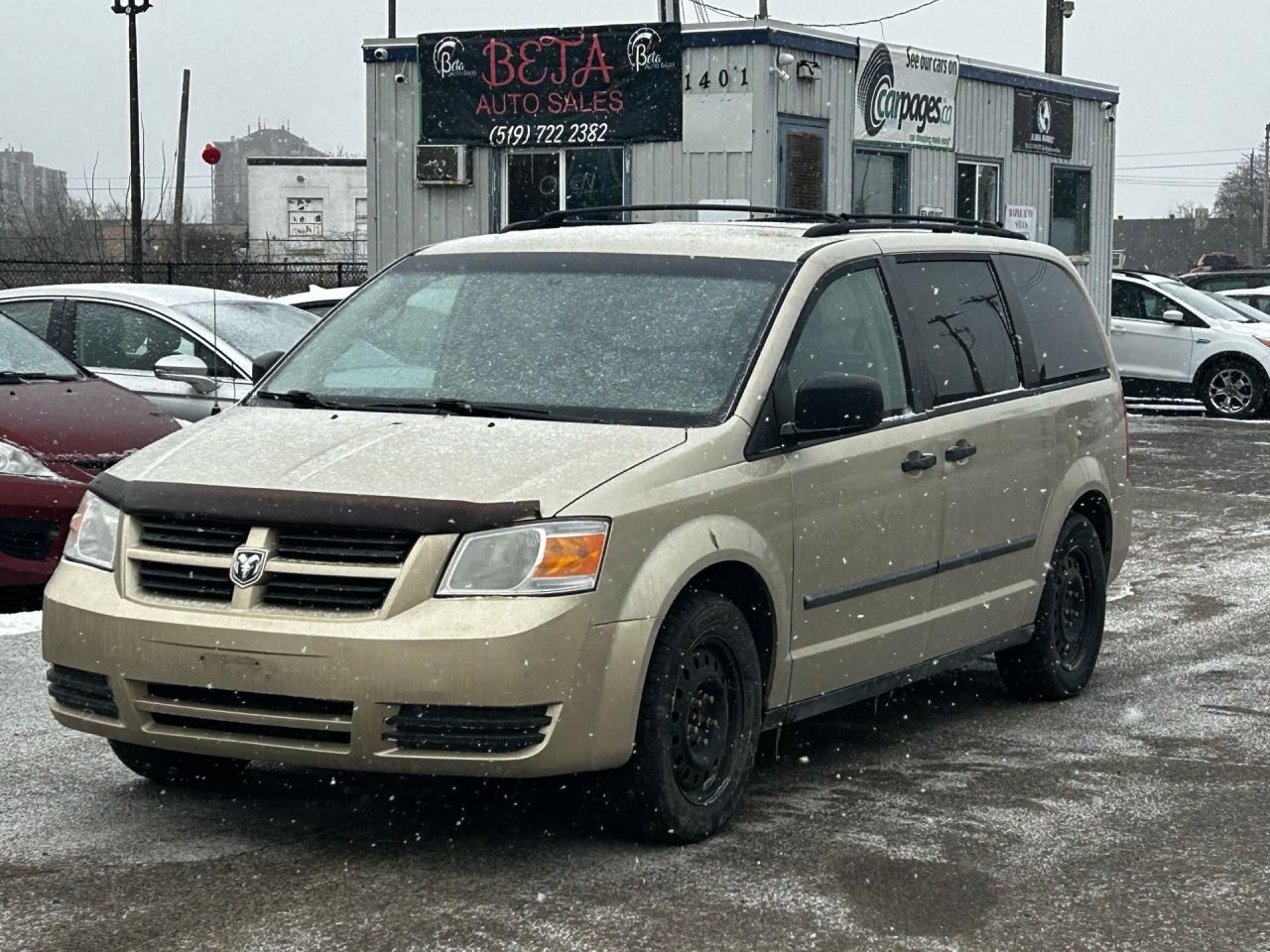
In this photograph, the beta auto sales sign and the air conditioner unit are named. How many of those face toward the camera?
2

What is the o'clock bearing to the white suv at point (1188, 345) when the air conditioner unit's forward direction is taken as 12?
The white suv is roughly at 9 o'clock from the air conditioner unit.

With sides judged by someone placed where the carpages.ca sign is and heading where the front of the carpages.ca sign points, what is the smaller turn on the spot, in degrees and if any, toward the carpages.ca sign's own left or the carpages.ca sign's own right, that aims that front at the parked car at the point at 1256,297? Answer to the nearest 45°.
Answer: approximately 90° to the carpages.ca sign's own left

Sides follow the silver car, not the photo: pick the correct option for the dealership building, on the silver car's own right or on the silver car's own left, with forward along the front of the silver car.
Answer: on the silver car's own left

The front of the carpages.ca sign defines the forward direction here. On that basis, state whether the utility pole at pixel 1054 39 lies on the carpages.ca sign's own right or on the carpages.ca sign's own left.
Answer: on the carpages.ca sign's own left

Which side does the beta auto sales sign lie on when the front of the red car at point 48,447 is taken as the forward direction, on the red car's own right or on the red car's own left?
on the red car's own left

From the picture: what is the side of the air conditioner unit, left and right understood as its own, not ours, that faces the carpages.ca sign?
left
